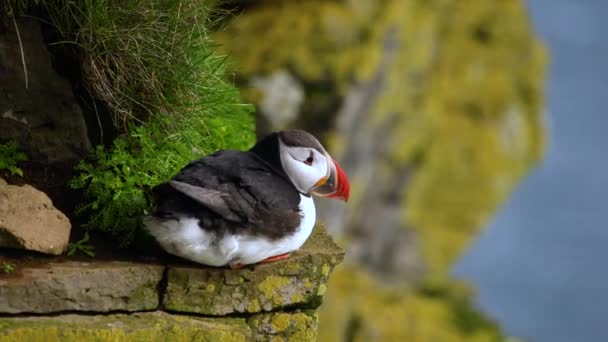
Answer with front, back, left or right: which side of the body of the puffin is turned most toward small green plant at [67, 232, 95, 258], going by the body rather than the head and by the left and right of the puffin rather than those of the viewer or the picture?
back

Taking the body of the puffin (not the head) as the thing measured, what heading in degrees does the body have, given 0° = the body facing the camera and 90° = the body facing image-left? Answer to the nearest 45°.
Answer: approximately 270°

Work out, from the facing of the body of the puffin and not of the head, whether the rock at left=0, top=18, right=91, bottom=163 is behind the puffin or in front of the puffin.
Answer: behind

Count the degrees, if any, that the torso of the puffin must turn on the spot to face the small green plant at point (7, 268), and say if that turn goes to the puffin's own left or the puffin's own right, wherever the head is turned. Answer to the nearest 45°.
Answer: approximately 180°

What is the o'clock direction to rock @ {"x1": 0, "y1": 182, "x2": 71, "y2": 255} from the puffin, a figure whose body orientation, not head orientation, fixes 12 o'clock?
The rock is roughly at 6 o'clock from the puffin.

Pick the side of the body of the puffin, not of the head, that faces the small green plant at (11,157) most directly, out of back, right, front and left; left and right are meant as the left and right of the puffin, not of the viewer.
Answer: back
